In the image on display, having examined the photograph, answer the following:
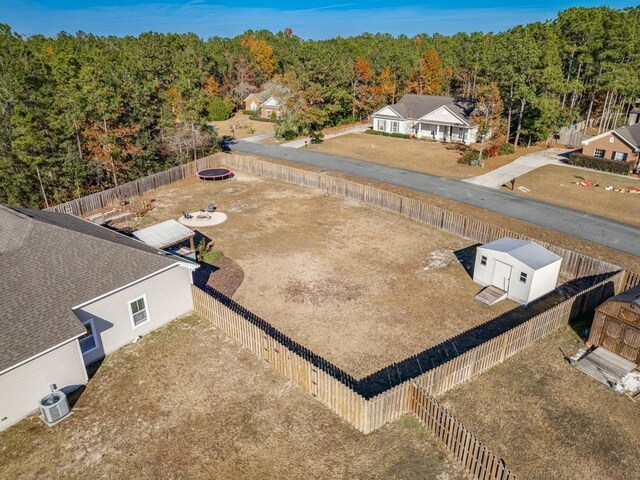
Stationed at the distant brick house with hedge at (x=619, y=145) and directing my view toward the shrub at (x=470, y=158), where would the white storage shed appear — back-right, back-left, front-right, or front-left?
front-left

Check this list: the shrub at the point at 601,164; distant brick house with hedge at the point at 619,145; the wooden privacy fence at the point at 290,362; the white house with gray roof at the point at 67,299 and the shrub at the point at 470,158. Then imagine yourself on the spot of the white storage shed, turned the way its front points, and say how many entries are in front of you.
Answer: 2

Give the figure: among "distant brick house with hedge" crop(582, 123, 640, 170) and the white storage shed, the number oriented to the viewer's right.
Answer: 0

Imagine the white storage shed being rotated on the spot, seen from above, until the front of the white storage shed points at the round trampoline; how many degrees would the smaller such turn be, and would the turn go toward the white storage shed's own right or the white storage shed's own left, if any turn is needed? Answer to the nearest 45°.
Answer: approximately 45° to the white storage shed's own right

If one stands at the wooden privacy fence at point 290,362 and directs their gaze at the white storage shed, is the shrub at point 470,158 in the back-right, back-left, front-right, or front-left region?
front-left

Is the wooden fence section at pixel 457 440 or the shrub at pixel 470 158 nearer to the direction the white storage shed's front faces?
the wooden fence section

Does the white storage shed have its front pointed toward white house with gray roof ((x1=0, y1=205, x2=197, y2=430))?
yes

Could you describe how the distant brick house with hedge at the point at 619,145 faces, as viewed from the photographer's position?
facing the viewer and to the left of the viewer

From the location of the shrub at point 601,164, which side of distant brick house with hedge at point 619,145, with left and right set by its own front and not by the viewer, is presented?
front

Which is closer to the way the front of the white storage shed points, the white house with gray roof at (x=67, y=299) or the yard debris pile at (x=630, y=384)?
the white house with gray roof

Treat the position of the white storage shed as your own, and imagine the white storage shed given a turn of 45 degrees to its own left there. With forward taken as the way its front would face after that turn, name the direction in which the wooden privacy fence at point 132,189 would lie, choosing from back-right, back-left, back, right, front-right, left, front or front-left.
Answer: right

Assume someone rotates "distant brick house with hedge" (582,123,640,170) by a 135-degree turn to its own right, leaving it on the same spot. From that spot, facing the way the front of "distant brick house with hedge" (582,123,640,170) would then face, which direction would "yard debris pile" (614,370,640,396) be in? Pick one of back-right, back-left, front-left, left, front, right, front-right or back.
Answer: back

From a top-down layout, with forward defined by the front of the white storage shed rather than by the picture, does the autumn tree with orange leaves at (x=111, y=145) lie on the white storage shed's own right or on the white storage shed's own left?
on the white storage shed's own right

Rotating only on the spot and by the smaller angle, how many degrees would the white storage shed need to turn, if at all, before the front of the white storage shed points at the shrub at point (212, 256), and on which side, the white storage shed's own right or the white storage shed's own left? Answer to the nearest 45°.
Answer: approximately 45° to the white storage shed's own right
